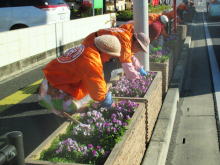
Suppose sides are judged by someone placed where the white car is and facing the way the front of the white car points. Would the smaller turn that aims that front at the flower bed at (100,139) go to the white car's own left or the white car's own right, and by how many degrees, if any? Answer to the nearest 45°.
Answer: approximately 135° to the white car's own left

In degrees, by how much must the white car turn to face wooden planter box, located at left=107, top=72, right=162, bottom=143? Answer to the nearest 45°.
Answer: approximately 135° to its left

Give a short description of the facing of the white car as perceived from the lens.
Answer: facing away from the viewer and to the left of the viewer
